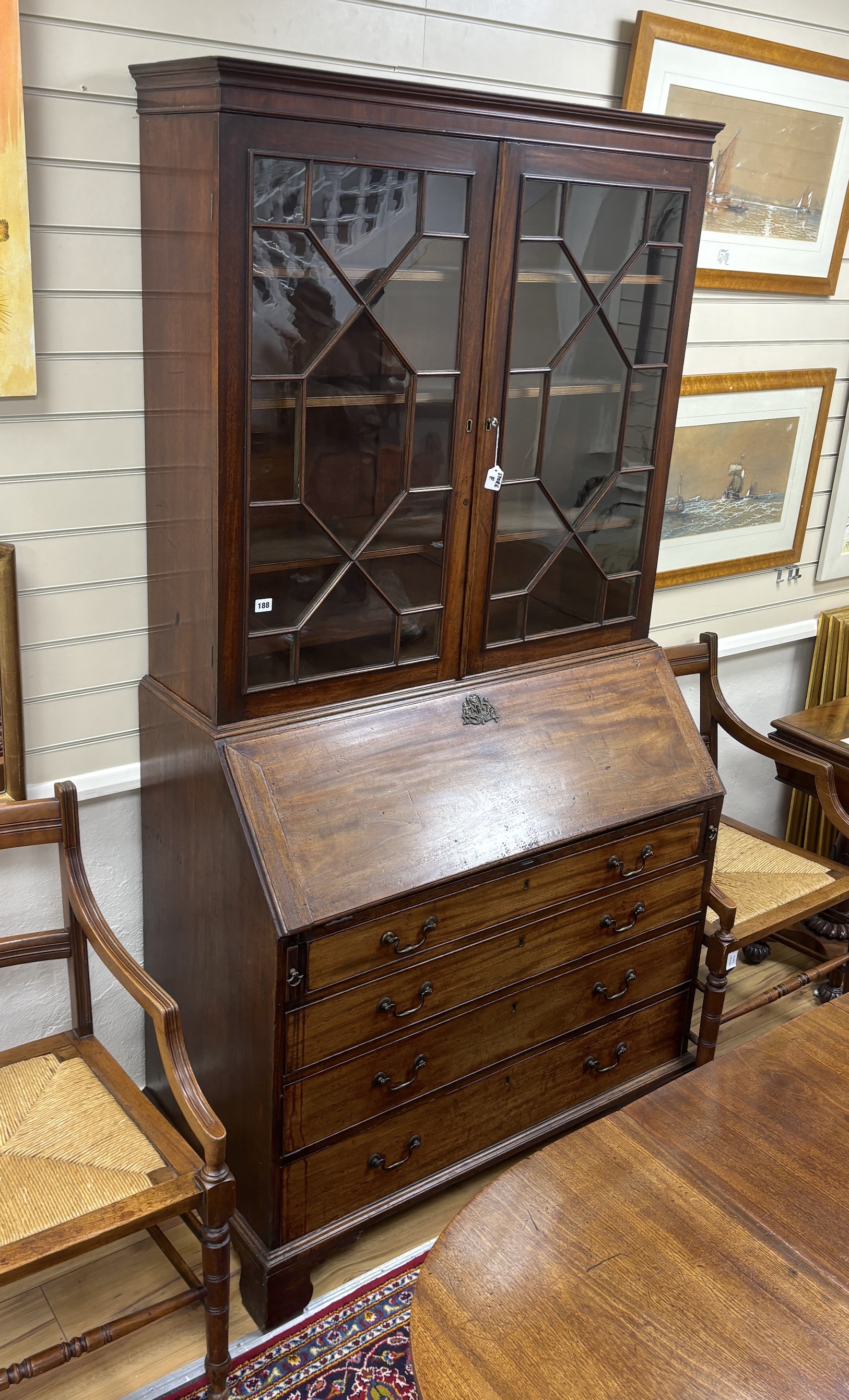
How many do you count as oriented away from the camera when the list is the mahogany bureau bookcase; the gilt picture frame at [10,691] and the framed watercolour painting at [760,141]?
0

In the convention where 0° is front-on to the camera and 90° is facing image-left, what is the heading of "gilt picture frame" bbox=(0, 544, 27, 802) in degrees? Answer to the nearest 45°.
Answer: approximately 315°

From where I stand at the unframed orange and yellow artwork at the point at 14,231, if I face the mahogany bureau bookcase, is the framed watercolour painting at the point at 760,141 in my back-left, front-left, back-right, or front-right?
front-left

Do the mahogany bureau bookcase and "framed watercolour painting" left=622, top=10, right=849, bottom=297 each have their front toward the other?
no

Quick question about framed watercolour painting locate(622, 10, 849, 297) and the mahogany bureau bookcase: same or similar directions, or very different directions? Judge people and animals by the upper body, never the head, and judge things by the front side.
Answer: same or similar directions

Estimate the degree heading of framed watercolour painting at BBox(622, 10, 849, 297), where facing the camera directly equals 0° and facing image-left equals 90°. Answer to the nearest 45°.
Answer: approximately 315°

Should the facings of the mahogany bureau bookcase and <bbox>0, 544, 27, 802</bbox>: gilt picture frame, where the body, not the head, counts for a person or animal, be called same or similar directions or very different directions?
same or similar directions

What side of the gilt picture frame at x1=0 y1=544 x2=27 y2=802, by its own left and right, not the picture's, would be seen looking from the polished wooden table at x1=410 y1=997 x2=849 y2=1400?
front

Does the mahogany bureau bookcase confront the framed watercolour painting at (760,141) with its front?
no

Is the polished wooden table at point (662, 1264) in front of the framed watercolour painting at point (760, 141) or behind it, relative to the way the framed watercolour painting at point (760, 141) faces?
in front

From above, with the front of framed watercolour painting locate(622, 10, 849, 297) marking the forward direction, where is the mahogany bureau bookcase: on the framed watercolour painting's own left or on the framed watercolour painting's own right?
on the framed watercolour painting's own right

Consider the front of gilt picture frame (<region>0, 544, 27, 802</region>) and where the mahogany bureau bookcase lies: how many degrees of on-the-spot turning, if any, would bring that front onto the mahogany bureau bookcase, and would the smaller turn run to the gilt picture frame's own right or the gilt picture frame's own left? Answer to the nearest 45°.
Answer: approximately 45° to the gilt picture frame's own left

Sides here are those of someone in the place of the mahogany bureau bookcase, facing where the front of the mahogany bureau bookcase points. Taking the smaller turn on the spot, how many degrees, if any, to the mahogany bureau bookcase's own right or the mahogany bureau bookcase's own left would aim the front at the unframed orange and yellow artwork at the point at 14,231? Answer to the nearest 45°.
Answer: approximately 135° to the mahogany bureau bookcase's own right

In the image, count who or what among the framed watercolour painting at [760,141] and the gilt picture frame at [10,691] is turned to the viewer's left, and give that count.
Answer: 0

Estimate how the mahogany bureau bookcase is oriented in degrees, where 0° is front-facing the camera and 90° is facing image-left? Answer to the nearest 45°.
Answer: approximately 315°

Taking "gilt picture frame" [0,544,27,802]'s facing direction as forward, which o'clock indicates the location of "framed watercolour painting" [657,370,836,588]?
The framed watercolour painting is roughly at 10 o'clock from the gilt picture frame.
